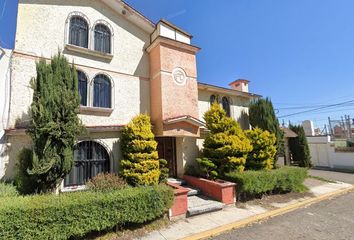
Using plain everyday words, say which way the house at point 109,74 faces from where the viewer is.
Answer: facing the viewer and to the right of the viewer

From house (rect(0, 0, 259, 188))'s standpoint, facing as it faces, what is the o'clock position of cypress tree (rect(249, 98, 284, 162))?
The cypress tree is roughly at 10 o'clock from the house.

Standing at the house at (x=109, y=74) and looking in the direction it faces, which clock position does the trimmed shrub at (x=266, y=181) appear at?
The trimmed shrub is roughly at 11 o'clock from the house.

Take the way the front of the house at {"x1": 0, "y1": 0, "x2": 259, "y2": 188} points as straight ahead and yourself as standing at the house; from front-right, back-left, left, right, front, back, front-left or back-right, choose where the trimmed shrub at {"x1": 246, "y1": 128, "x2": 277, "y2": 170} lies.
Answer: front-left

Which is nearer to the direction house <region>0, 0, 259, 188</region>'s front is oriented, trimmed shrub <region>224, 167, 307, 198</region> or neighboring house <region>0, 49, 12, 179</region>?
the trimmed shrub
